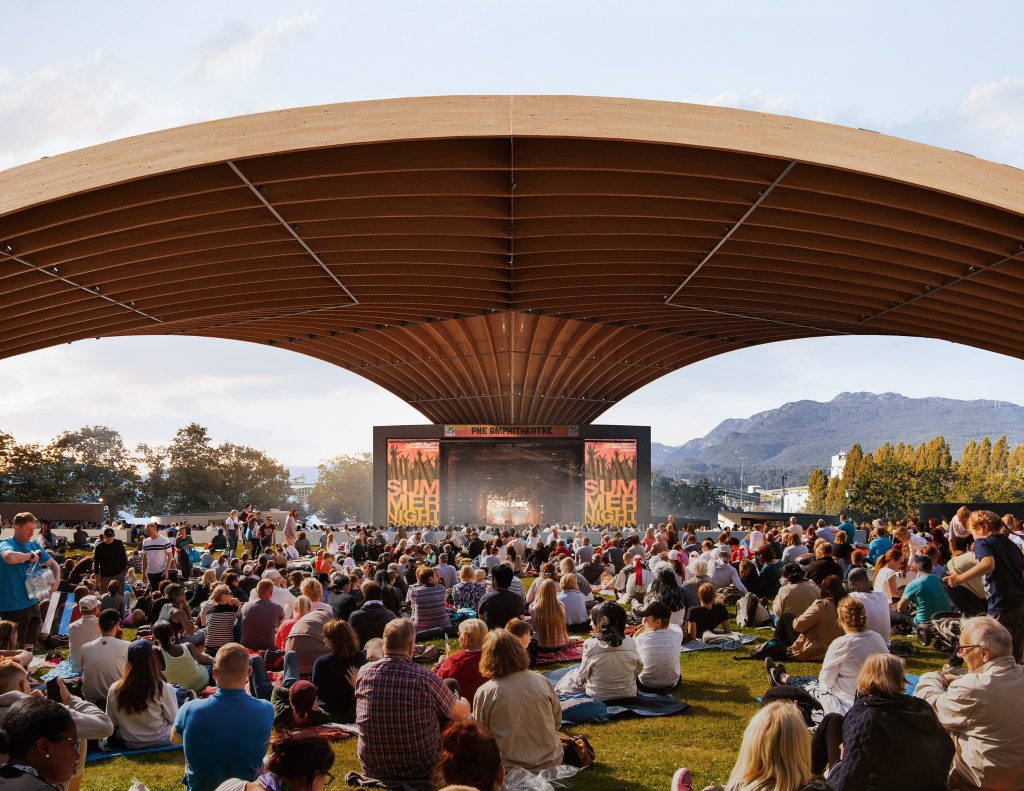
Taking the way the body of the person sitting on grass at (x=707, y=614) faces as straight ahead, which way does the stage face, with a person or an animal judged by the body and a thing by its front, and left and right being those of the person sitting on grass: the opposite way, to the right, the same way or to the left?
the opposite way

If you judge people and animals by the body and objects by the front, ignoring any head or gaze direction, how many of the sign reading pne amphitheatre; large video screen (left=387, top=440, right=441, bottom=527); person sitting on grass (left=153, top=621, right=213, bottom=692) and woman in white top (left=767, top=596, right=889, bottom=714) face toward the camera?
2

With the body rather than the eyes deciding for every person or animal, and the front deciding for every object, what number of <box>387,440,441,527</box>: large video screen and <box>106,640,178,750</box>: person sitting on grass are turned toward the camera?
1

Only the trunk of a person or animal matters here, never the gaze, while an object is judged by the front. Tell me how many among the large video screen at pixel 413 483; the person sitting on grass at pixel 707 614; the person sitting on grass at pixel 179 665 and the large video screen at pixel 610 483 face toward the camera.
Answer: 2

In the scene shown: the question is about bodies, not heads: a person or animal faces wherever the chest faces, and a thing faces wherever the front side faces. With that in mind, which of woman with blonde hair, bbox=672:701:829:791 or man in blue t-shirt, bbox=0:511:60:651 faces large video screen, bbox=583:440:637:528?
the woman with blonde hair

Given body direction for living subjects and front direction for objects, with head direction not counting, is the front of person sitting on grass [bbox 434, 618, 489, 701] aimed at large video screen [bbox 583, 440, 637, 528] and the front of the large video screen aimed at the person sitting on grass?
yes

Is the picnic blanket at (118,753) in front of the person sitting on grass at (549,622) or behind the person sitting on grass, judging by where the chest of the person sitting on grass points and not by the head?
behind

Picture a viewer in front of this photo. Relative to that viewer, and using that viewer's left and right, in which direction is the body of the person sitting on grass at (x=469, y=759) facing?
facing away from the viewer
